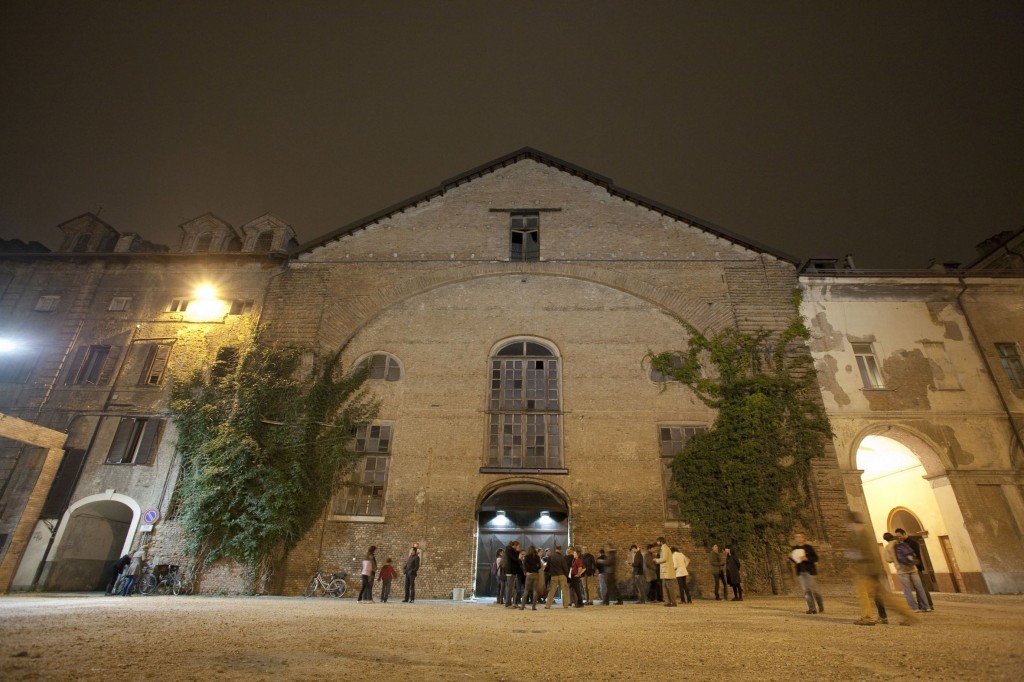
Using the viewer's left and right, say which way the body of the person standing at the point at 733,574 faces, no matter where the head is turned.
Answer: facing to the left of the viewer

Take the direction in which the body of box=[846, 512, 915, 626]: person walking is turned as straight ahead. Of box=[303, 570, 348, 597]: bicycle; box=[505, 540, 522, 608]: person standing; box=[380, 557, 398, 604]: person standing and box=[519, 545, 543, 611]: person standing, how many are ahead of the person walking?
4

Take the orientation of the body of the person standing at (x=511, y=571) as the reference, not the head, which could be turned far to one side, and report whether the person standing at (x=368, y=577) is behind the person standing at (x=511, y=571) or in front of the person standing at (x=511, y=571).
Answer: behind

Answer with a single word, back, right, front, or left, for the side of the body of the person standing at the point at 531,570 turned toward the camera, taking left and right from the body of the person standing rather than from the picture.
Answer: back

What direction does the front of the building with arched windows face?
toward the camera

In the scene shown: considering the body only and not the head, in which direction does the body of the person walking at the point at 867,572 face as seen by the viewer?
to the viewer's left

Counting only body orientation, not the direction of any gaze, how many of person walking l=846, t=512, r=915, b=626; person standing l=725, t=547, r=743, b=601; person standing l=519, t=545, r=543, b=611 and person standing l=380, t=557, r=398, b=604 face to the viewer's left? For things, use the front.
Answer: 2

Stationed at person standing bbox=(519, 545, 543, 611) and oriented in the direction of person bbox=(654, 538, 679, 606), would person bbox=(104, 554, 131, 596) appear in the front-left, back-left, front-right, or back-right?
back-left

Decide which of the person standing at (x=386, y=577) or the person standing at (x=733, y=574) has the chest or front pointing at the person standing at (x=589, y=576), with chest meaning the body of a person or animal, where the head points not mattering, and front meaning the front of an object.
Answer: the person standing at (x=733, y=574)
